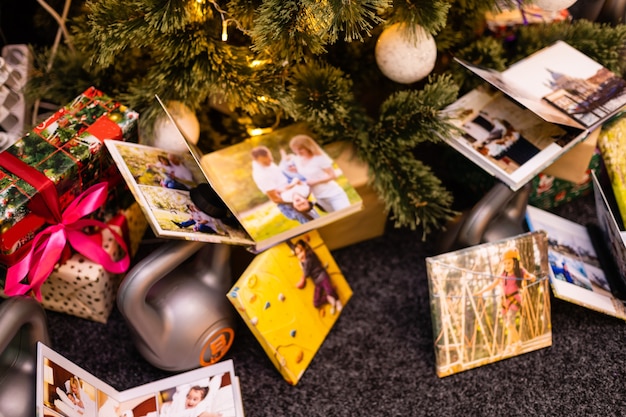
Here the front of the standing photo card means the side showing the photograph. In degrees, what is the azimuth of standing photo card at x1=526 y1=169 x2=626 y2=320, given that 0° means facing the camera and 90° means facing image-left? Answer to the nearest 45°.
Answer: approximately 45°

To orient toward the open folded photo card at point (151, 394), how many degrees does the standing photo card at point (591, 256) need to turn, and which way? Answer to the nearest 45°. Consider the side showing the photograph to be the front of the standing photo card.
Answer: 0° — it already faces it

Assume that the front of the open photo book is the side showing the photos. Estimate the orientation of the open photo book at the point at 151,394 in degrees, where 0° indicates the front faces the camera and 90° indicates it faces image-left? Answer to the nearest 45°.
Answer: approximately 0°

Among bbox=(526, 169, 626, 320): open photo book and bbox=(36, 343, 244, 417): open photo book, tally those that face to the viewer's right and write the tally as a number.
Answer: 0

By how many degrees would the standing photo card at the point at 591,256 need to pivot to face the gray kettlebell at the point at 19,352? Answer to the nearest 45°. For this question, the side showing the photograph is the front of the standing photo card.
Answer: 0° — it already faces it
